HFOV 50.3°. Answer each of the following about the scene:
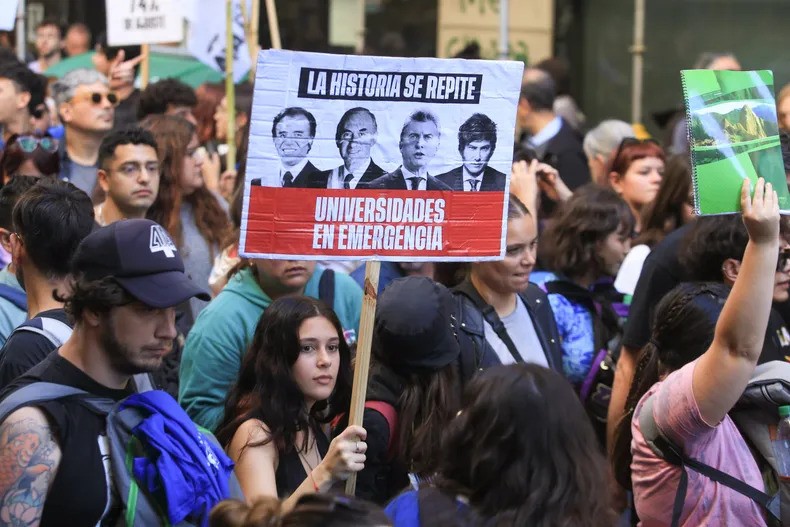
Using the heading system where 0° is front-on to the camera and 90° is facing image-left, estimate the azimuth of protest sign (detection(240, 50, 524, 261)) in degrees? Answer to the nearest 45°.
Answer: approximately 0°

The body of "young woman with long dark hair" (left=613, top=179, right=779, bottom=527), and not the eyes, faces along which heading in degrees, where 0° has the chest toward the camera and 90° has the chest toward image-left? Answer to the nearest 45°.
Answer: approximately 225°

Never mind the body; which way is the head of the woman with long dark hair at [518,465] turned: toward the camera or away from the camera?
away from the camera

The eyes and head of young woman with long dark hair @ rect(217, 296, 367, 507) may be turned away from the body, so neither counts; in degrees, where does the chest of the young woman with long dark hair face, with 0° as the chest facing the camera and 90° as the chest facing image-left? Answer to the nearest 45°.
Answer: approximately 315°

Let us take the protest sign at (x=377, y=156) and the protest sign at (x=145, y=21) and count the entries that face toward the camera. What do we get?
2

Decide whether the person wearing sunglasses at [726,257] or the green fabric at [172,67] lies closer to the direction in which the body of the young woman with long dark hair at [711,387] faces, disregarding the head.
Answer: the person wearing sunglasses

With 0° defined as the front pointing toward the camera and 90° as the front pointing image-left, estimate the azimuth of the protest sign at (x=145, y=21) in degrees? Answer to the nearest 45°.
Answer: approximately 0°
